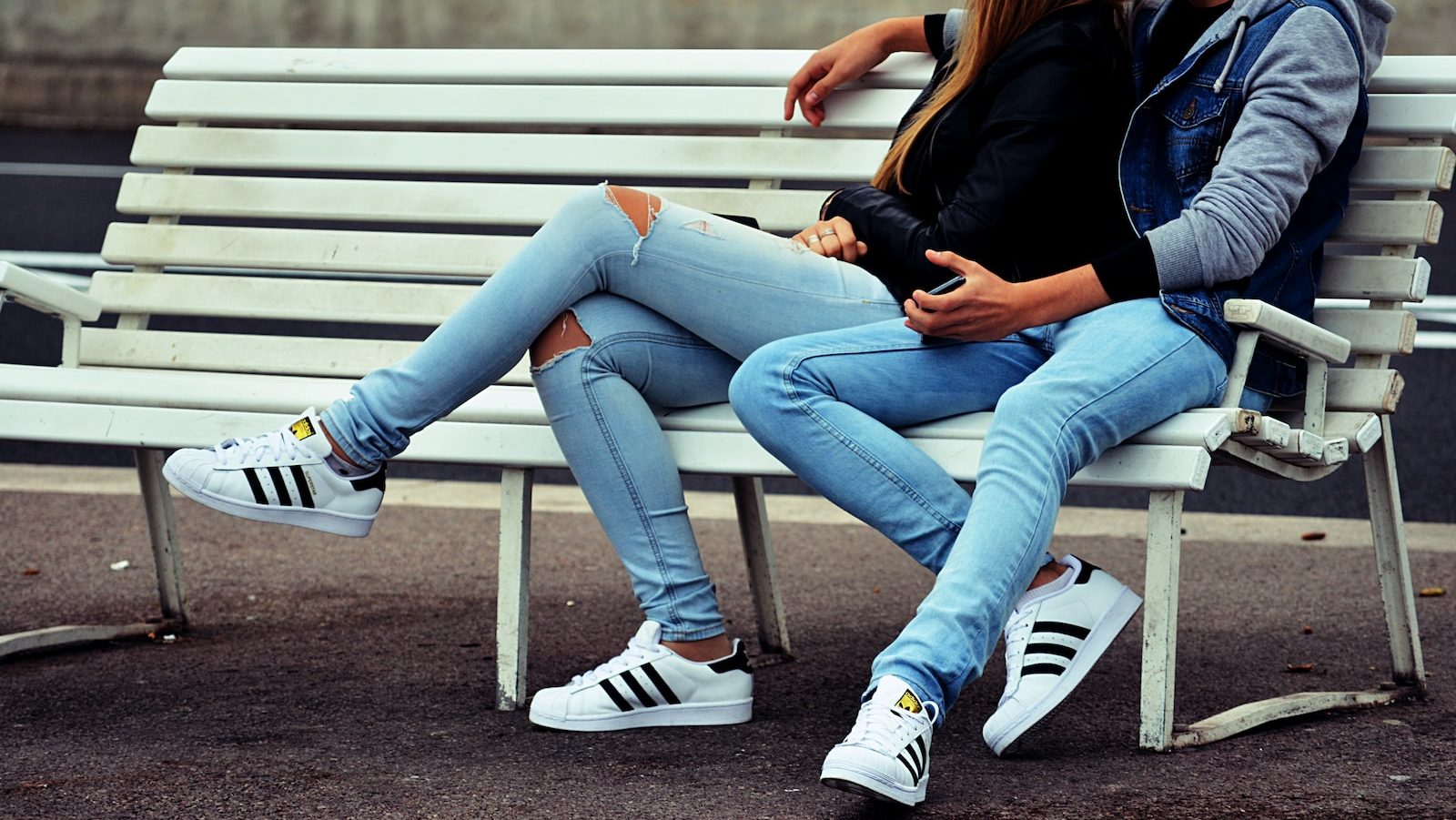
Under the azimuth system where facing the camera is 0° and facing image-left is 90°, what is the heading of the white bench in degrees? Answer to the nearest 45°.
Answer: approximately 45°

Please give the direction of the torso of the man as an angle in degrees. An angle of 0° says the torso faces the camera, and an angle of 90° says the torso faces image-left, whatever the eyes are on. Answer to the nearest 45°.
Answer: approximately 45°

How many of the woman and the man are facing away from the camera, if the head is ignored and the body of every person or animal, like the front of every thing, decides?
0
